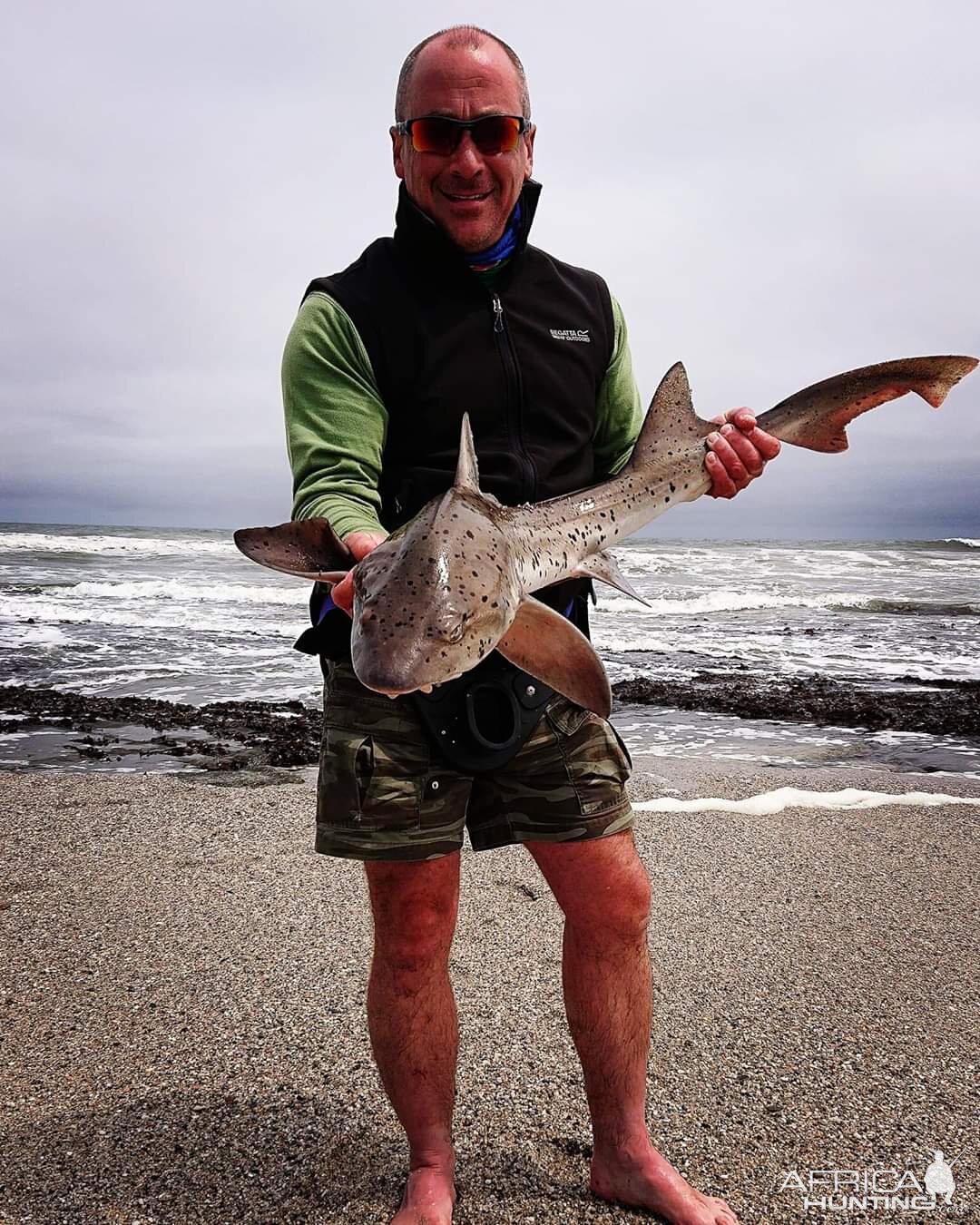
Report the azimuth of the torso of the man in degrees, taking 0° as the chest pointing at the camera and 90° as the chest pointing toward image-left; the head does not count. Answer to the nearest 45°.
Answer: approximately 0°
